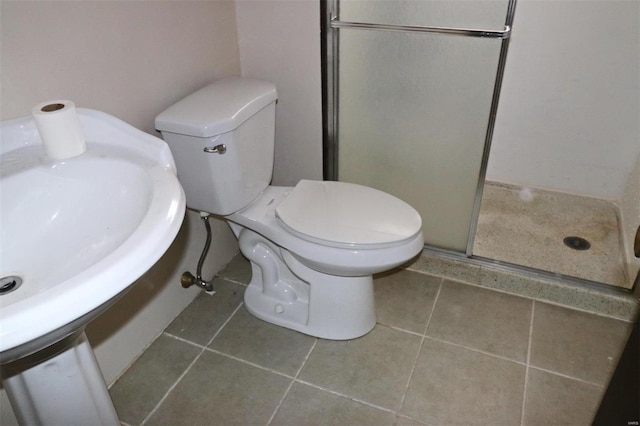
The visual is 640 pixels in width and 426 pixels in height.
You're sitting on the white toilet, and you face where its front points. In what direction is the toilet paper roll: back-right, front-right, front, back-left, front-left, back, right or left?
right

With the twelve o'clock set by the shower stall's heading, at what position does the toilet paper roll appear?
The toilet paper roll is roughly at 1 o'clock from the shower stall.

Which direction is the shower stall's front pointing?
toward the camera

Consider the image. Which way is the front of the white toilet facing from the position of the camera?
facing the viewer and to the right of the viewer

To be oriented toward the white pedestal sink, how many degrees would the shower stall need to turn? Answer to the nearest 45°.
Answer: approximately 45° to its right

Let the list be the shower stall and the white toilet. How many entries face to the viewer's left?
0

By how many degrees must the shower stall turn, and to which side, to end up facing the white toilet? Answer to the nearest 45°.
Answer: approximately 45° to its right
